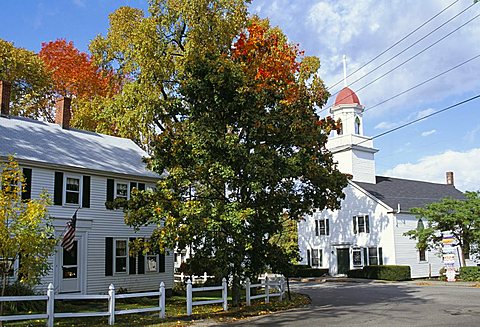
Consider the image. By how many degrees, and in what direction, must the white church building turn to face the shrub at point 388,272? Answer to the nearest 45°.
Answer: approximately 45° to its left

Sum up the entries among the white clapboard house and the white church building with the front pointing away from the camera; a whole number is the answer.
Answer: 0

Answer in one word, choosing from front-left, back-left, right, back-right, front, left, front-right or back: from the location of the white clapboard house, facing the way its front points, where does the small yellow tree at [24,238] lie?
front-right

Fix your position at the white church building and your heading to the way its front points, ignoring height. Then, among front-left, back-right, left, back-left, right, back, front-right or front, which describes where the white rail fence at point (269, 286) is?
front-left

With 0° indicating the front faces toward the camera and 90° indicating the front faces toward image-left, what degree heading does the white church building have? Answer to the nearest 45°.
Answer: approximately 45°

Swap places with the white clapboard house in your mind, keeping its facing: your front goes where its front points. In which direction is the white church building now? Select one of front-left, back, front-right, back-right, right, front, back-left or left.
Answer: left

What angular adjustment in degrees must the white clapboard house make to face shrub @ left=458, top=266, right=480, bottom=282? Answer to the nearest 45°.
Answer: approximately 45° to its left

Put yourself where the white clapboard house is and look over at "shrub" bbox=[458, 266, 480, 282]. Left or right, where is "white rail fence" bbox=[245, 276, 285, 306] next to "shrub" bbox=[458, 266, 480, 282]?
right

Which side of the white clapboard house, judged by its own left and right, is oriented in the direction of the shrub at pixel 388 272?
left

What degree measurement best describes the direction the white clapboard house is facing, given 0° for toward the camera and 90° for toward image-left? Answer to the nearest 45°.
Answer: approximately 315°

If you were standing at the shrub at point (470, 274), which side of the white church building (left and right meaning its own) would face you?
left
